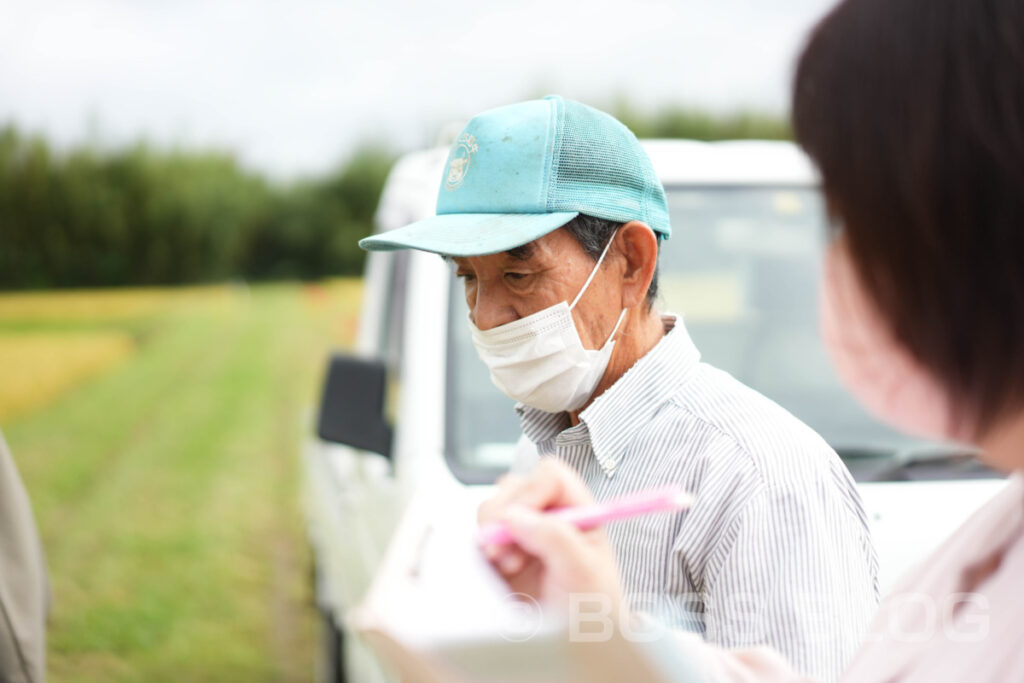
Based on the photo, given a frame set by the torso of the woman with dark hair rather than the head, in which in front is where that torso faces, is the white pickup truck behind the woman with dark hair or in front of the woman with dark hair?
in front

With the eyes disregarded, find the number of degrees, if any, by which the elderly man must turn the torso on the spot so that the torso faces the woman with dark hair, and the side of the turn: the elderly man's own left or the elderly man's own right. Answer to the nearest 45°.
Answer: approximately 45° to the elderly man's own left

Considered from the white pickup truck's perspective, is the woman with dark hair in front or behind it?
in front

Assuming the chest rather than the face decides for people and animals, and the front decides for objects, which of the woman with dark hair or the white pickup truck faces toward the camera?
the white pickup truck

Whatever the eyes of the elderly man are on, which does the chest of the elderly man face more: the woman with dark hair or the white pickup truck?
the woman with dark hair

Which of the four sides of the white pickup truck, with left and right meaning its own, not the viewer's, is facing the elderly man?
front

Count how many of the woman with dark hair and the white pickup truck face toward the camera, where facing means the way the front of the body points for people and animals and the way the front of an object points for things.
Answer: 1

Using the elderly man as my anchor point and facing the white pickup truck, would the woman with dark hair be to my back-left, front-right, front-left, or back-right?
back-right

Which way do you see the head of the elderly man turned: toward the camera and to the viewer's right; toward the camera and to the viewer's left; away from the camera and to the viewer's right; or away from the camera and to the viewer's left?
toward the camera and to the viewer's left

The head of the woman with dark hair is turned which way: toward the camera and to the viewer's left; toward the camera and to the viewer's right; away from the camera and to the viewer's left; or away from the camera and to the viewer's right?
away from the camera and to the viewer's left

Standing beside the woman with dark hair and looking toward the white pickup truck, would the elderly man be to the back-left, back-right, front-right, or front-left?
front-left

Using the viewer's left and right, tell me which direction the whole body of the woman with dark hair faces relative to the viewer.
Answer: facing away from the viewer and to the left of the viewer

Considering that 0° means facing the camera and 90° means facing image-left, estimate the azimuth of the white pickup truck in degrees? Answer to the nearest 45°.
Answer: approximately 0°

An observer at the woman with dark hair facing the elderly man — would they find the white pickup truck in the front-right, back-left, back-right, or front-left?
front-right
